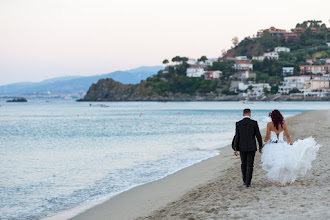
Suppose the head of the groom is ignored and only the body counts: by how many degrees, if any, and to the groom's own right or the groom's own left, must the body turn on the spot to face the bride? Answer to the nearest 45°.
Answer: approximately 90° to the groom's own right

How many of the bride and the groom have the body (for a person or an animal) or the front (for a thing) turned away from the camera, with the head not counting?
2

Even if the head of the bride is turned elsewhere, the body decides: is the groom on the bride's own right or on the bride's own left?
on the bride's own left

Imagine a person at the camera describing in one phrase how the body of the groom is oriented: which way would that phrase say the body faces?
away from the camera

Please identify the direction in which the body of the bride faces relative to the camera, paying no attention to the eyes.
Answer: away from the camera
